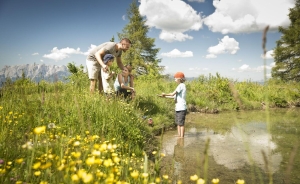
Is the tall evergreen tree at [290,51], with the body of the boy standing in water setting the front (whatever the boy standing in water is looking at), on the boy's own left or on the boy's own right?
on the boy's own right

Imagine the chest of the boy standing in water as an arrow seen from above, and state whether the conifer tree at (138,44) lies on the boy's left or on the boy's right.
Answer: on the boy's right

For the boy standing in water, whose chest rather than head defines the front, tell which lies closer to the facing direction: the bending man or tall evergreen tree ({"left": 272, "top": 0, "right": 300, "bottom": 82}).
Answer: the bending man

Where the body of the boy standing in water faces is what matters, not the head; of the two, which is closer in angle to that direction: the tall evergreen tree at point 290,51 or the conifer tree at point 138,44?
the conifer tree

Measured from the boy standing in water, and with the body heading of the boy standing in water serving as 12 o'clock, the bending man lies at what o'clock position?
The bending man is roughly at 12 o'clock from the boy standing in water.

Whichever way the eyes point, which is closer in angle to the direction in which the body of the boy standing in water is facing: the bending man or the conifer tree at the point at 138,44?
the bending man

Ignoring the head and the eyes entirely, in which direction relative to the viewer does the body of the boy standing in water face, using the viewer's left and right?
facing to the left of the viewer
